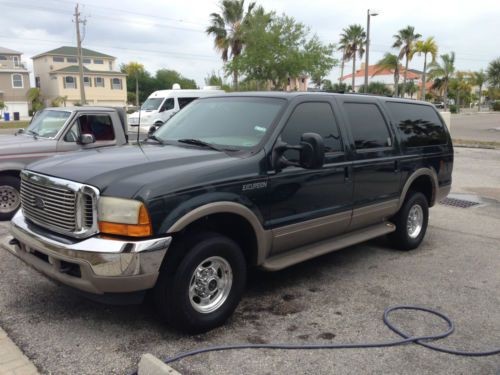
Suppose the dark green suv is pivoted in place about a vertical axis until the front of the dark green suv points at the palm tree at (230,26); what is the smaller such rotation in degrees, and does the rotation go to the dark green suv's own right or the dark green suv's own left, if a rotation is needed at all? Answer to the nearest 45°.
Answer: approximately 135° to the dark green suv's own right

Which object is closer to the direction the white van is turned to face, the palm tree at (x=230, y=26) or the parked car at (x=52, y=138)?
the parked car

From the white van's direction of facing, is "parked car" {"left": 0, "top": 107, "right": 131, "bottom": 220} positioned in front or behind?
in front

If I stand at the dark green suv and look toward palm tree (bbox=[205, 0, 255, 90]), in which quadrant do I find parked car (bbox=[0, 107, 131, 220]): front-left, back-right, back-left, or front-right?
front-left

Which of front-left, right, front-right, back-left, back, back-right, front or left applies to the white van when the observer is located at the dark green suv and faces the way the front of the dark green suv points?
back-right

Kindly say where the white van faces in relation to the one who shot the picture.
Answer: facing the viewer and to the left of the viewer

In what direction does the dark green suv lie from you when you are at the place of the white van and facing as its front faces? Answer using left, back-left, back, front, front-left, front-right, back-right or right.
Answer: front-left

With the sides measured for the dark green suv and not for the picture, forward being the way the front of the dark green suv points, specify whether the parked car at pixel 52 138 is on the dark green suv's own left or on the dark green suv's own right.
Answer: on the dark green suv's own right

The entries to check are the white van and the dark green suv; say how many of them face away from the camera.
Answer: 0

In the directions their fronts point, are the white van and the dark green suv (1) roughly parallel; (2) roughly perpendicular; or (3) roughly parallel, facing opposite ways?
roughly parallel
